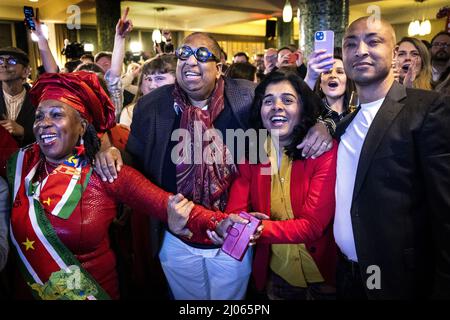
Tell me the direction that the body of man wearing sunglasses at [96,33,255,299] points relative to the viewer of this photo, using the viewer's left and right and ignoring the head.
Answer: facing the viewer

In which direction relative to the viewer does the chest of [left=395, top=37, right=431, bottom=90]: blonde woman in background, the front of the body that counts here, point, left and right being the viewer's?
facing the viewer and to the left of the viewer

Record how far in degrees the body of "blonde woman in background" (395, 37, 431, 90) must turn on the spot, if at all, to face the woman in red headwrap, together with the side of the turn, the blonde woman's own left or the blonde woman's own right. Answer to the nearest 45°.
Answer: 0° — they already face them

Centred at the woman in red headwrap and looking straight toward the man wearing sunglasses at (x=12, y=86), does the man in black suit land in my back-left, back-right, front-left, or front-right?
back-right

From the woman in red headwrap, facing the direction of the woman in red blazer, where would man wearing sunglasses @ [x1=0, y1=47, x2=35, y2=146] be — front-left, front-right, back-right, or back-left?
back-left

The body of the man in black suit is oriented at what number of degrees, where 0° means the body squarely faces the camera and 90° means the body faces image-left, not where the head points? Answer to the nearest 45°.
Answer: approximately 45°

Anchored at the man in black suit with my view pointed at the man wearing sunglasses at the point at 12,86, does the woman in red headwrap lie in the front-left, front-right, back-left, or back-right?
front-left

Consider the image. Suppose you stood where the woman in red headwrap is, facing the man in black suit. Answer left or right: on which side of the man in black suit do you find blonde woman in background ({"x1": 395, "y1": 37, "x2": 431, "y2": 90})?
left

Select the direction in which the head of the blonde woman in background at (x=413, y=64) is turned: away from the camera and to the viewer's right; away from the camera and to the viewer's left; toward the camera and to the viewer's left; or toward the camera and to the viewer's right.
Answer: toward the camera and to the viewer's left

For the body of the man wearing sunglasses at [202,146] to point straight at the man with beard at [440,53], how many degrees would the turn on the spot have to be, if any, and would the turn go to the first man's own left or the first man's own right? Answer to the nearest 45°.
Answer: approximately 135° to the first man's own left
